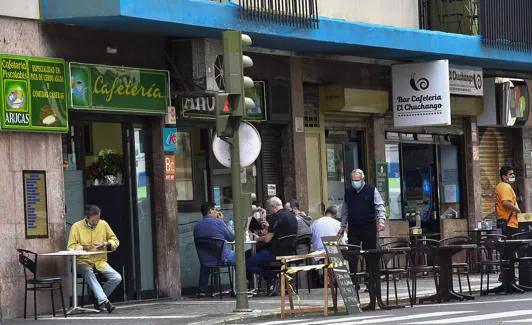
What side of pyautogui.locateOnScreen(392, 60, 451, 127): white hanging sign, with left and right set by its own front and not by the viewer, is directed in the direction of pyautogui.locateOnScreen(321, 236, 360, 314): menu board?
front

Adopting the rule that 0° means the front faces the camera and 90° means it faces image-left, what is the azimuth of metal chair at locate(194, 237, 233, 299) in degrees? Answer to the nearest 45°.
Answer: approximately 225°

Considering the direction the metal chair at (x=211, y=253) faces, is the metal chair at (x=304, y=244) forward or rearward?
forward

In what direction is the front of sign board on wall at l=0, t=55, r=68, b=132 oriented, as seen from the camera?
facing the viewer

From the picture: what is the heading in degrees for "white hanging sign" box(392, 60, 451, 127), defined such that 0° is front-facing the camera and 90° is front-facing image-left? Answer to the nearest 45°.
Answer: approximately 0°

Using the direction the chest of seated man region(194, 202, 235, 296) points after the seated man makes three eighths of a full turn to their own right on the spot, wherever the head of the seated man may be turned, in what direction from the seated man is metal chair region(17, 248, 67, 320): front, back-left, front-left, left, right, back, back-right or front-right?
front-right

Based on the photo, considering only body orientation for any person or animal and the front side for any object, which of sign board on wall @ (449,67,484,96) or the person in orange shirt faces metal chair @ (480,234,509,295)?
the sign board on wall

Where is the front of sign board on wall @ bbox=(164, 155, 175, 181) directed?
toward the camera
